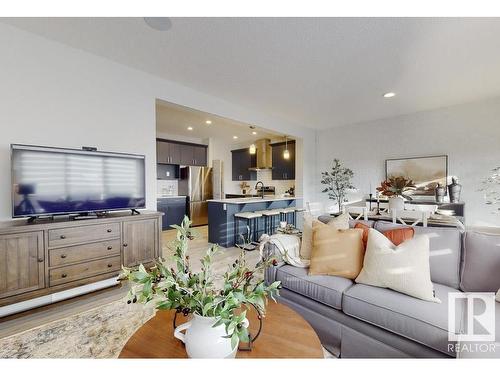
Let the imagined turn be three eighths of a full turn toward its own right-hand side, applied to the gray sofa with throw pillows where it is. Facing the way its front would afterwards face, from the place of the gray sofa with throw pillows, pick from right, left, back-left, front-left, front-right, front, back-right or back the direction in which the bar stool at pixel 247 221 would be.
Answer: front-left

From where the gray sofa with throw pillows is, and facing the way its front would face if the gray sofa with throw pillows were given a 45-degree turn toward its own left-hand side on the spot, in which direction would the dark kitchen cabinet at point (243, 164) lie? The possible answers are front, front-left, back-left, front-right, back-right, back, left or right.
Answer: back-right

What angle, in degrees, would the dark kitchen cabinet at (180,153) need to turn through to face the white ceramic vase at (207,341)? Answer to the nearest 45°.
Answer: approximately 45° to its right
